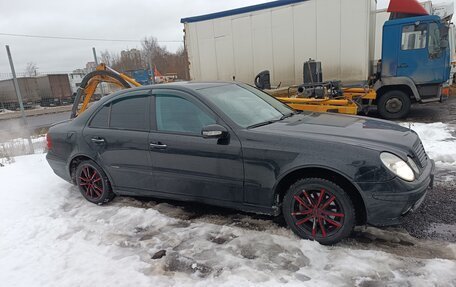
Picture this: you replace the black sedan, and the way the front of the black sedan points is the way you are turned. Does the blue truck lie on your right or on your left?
on your left

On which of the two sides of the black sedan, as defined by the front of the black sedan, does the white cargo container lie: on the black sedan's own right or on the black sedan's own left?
on the black sedan's own left

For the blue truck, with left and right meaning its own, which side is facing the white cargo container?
back

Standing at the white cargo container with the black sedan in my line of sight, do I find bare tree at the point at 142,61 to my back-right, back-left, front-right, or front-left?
back-right

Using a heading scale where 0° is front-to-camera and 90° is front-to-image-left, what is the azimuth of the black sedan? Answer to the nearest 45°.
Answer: approximately 315°

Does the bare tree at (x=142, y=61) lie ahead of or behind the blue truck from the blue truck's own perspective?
behind

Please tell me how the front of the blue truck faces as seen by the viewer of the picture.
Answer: facing to the right of the viewer

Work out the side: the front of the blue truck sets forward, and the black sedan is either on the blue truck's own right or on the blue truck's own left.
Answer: on the blue truck's own right
